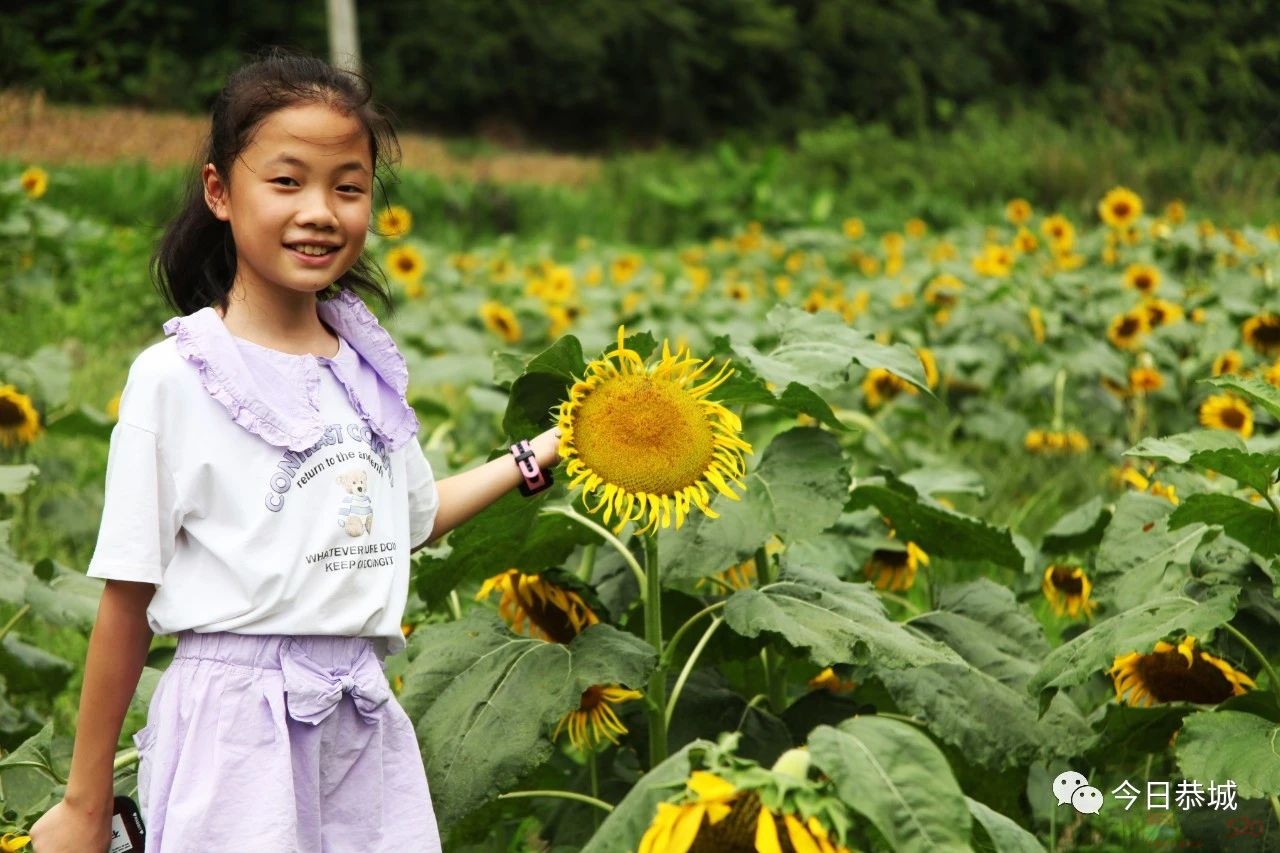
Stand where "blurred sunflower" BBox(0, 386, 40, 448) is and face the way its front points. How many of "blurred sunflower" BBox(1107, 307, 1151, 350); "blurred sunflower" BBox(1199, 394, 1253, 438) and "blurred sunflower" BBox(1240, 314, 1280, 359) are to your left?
3

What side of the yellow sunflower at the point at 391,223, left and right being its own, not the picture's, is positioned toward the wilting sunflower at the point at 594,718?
front

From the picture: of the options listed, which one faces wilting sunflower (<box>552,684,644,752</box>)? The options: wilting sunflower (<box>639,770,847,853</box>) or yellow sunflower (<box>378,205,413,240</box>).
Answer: the yellow sunflower

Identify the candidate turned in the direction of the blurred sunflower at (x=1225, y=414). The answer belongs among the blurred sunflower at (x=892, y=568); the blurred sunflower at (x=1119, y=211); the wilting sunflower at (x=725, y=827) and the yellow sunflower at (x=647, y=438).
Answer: the blurred sunflower at (x=1119, y=211)

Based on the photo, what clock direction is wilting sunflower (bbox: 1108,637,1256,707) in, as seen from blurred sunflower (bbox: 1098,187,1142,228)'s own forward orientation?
The wilting sunflower is roughly at 12 o'clock from the blurred sunflower.

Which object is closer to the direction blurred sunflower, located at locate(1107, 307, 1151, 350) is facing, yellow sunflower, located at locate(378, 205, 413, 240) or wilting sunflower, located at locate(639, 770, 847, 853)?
the wilting sunflower

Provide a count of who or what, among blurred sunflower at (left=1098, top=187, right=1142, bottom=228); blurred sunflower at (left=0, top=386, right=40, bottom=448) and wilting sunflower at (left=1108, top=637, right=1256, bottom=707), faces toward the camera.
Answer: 3

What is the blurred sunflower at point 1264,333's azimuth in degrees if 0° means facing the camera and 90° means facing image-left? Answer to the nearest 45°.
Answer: approximately 0°

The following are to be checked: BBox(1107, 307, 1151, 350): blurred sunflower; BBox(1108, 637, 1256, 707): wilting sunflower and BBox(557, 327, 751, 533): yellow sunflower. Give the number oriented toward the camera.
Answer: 3

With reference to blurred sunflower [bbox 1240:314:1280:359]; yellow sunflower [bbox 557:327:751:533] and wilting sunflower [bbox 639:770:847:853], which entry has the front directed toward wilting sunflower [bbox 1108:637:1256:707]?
the blurred sunflower

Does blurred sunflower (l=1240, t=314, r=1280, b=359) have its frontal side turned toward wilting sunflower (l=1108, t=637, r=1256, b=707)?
yes
